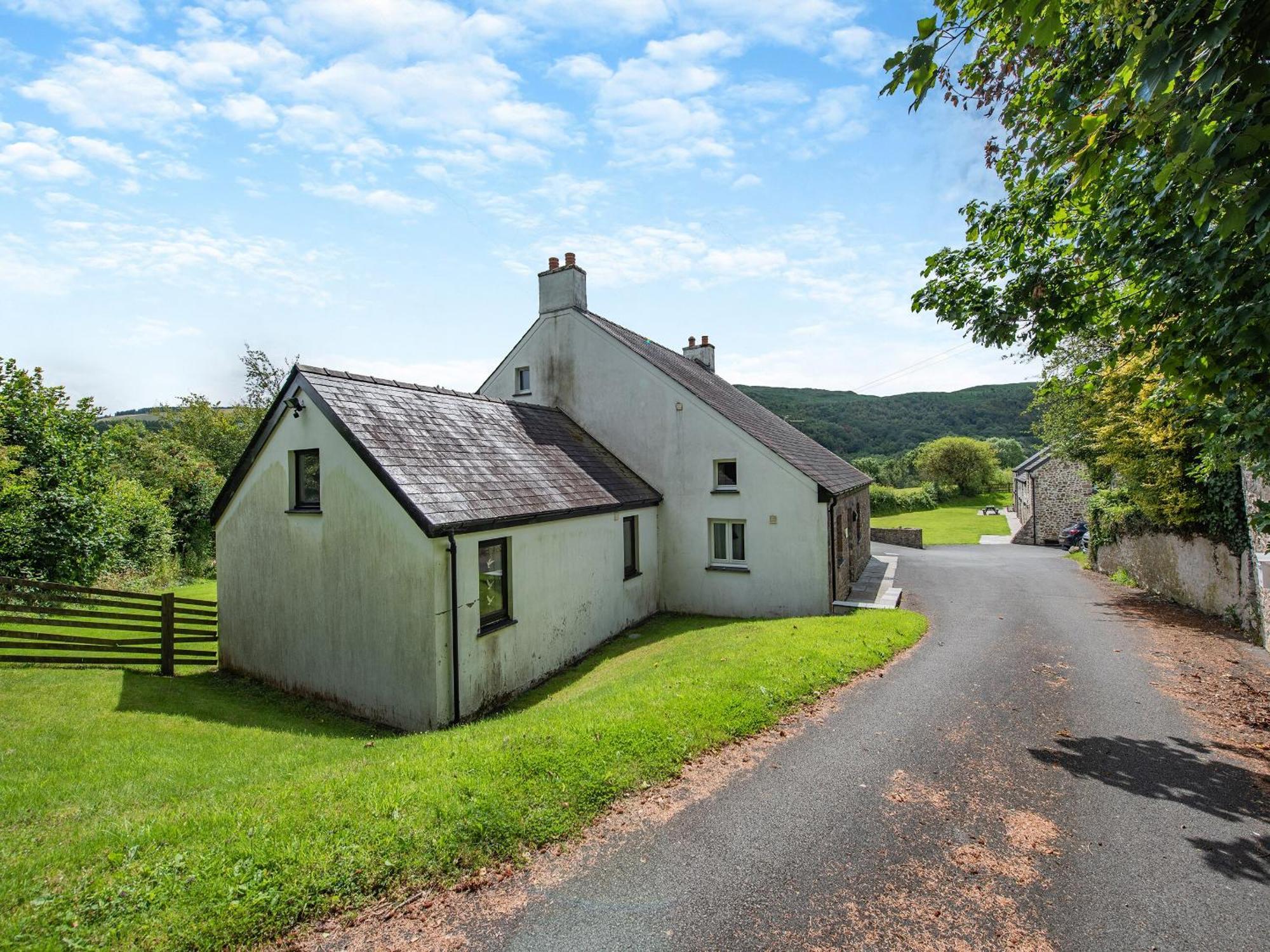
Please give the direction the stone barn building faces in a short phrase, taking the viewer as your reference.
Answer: facing to the left of the viewer

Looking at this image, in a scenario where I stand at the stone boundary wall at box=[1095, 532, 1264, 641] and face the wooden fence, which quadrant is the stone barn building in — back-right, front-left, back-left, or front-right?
back-right

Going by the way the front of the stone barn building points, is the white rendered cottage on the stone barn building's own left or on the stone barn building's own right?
on the stone barn building's own left

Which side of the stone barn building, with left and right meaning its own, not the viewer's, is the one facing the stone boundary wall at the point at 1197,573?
left

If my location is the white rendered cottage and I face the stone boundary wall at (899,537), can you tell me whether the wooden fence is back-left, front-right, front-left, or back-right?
back-left

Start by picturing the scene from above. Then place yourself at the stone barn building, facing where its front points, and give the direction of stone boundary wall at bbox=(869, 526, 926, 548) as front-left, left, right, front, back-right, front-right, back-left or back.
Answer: front-left
